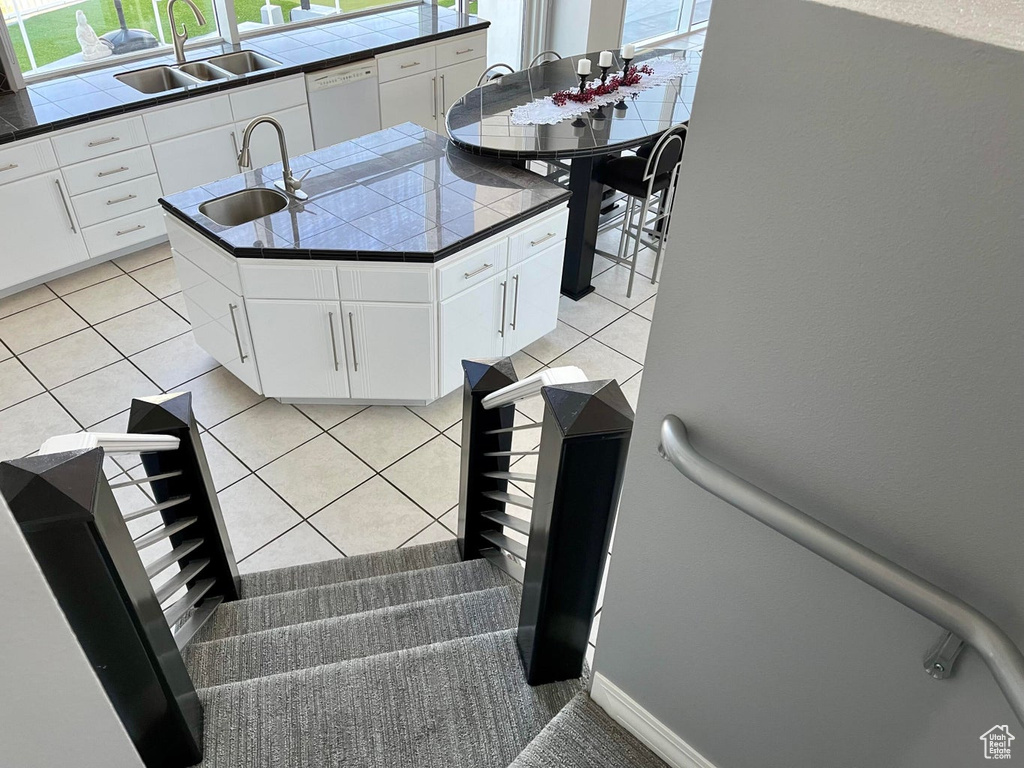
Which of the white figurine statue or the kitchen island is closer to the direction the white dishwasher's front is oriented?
the kitchen island

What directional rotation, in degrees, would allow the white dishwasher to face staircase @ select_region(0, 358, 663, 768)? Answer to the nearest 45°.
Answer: approximately 45° to its right

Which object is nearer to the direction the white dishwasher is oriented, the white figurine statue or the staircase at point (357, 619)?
the staircase

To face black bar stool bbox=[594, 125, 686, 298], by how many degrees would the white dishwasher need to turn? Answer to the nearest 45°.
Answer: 0° — it already faces it

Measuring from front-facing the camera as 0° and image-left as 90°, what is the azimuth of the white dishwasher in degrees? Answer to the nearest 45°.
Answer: approximately 315°

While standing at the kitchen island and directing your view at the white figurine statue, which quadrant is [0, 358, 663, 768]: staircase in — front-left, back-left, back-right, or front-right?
back-left

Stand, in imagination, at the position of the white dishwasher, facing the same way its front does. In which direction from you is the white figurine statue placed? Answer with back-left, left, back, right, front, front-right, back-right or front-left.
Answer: back-right
